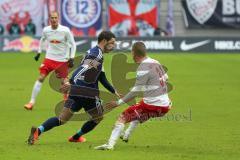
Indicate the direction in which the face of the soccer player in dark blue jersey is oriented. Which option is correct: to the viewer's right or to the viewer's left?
to the viewer's right

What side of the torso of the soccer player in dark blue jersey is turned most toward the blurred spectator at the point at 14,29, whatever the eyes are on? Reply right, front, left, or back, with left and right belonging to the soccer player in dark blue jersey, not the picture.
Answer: left

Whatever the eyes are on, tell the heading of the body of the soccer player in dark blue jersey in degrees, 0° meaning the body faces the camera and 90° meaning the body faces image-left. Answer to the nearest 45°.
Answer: approximately 270°

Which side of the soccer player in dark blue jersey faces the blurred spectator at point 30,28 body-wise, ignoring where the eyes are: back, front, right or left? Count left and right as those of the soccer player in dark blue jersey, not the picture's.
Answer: left

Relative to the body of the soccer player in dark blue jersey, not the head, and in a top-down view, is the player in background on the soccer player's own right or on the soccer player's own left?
on the soccer player's own left

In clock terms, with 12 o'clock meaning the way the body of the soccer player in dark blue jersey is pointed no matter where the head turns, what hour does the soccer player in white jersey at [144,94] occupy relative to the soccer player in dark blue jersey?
The soccer player in white jersey is roughly at 1 o'clock from the soccer player in dark blue jersey.

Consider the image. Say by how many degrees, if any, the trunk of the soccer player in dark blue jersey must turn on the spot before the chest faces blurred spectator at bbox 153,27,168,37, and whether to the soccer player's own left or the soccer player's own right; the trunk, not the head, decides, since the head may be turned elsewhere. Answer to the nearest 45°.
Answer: approximately 90° to the soccer player's own left
